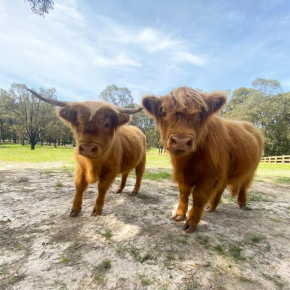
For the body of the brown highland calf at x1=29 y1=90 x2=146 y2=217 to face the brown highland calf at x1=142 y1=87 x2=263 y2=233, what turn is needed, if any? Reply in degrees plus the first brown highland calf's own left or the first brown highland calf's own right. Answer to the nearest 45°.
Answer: approximately 90° to the first brown highland calf's own left

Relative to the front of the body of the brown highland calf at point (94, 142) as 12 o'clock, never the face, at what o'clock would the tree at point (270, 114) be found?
The tree is roughly at 6 o'clock from the brown highland calf.

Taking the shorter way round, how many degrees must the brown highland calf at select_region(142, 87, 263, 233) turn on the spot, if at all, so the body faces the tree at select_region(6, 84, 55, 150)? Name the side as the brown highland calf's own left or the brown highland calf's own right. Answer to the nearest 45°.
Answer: approximately 90° to the brown highland calf's own right

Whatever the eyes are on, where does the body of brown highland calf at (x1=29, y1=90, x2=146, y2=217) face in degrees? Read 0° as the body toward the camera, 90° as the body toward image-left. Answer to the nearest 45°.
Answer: approximately 45°

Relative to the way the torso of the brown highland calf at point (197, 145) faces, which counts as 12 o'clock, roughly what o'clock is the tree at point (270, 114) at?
The tree is roughly at 5 o'clock from the brown highland calf.

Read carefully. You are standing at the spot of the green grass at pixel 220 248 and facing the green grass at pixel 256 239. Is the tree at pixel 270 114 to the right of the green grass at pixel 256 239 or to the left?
left

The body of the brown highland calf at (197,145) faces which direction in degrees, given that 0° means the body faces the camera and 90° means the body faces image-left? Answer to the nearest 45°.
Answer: approximately 45°

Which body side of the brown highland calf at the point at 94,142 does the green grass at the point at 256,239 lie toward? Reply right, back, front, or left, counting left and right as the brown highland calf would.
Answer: left
